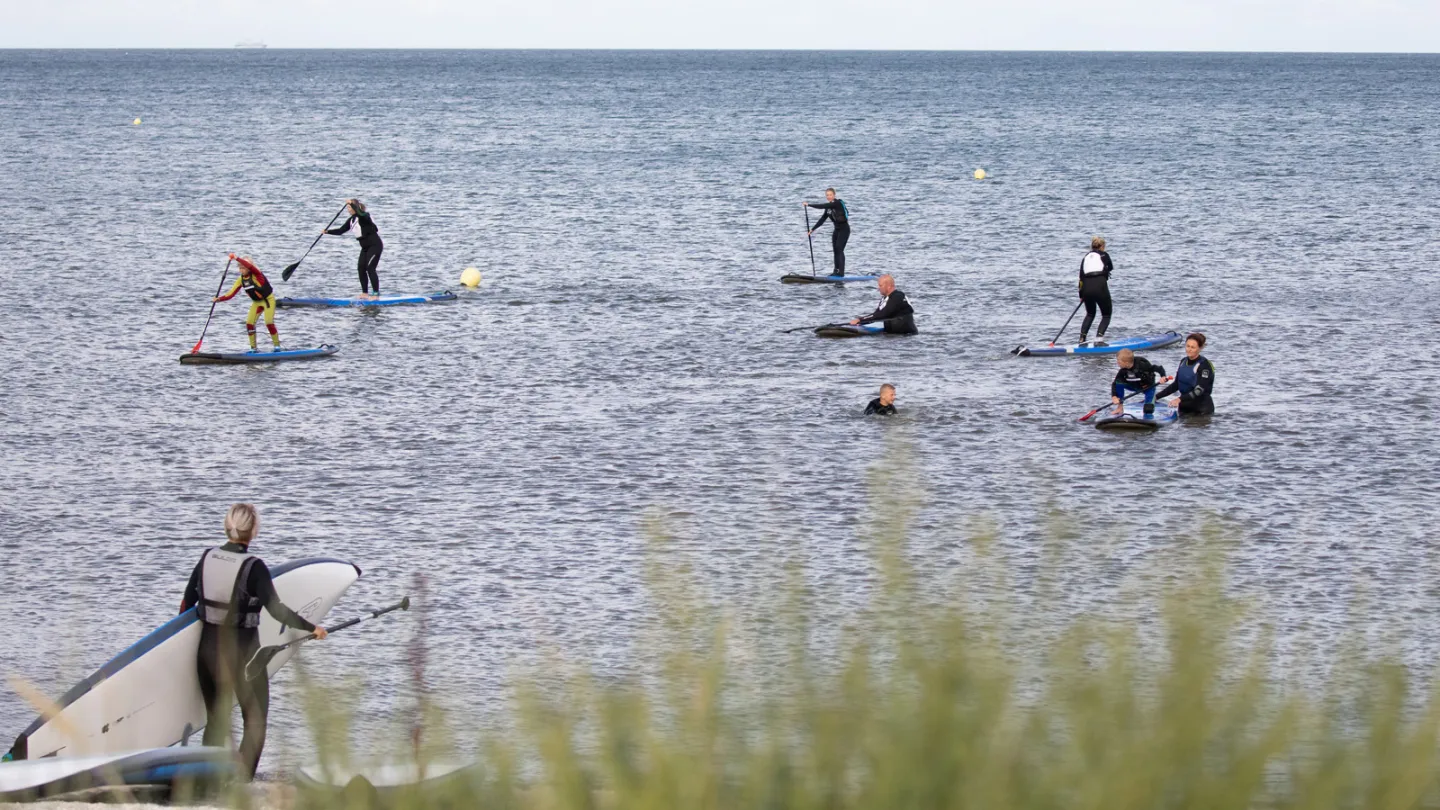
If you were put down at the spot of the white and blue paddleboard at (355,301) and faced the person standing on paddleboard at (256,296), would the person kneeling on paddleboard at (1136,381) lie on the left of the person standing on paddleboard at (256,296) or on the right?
left

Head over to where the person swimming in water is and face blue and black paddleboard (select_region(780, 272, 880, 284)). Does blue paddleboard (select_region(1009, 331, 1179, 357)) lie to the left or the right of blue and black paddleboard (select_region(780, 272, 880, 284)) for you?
right

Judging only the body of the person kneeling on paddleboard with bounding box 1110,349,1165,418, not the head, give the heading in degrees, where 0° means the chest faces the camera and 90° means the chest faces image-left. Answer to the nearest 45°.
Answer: approximately 45°

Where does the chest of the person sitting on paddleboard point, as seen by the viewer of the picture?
to the viewer's left

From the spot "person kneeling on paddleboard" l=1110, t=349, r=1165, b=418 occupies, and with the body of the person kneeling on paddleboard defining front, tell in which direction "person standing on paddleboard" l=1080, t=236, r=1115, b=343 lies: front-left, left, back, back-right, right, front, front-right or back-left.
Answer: back-right

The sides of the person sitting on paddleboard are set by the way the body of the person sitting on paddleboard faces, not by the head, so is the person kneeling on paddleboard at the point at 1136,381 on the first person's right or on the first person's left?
on the first person's left

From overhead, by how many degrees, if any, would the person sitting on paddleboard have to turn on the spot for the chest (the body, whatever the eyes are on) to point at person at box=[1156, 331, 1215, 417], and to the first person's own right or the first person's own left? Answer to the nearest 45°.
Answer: approximately 135° to the first person's own left

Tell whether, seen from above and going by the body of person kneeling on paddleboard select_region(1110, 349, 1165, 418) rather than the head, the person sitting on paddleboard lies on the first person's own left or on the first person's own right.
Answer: on the first person's own right

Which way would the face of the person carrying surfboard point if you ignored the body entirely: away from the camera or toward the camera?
away from the camera

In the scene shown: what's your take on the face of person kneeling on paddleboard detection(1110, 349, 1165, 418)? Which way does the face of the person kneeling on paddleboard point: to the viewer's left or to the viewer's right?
to the viewer's left
